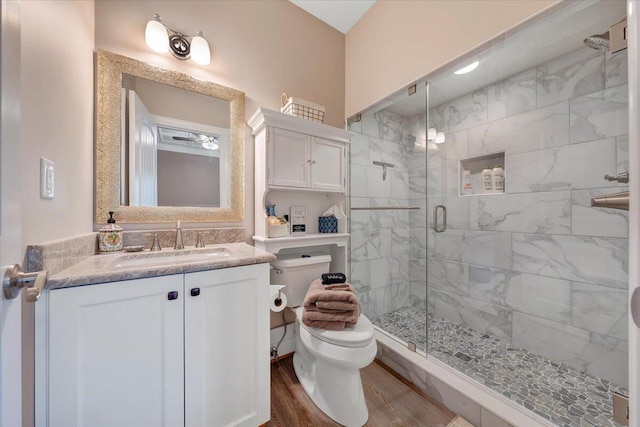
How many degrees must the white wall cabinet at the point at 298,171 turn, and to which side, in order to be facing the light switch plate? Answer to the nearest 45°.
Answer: approximately 90° to its right

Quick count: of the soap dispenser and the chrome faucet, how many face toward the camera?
2

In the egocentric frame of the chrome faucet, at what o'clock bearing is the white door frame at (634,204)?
The white door frame is roughly at 11 o'clock from the chrome faucet.

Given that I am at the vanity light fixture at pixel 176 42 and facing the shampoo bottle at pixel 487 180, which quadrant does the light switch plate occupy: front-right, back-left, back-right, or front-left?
back-right

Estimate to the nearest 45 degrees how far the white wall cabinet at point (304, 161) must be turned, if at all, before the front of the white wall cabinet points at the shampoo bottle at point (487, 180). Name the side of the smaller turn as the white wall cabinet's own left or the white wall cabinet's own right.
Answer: approximately 45° to the white wall cabinet's own left

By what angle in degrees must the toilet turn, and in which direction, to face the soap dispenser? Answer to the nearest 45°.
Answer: approximately 135° to its right

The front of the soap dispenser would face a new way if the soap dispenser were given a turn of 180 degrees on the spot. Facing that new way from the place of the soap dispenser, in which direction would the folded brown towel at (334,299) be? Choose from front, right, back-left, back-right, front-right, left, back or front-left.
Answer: back-right

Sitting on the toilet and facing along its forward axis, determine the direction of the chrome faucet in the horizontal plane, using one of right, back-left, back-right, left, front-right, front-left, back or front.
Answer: back-right

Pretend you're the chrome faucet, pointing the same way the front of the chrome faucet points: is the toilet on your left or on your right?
on your left

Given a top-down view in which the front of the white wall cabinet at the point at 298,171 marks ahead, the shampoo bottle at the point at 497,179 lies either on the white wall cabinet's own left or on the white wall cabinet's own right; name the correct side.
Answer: on the white wall cabinet's own left
